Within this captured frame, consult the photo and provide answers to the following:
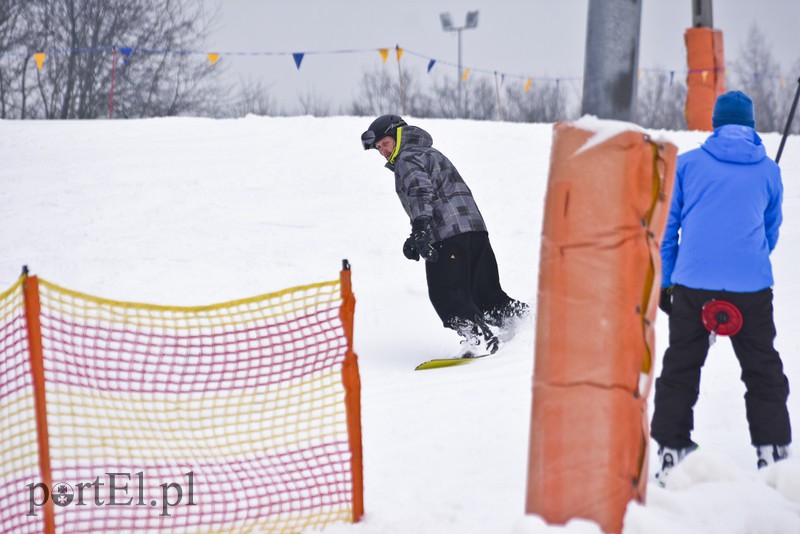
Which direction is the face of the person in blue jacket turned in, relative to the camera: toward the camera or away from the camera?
away from the camera

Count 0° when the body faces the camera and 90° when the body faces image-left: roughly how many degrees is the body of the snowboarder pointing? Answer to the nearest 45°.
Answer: approximately 90°

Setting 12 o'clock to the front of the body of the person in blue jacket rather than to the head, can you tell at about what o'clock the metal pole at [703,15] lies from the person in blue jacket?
The metal pole is roughly at 12 o'clock from the person in blue jacket.

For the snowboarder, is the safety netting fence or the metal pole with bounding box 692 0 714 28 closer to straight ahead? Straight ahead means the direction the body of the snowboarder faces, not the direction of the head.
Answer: the safety netting fence

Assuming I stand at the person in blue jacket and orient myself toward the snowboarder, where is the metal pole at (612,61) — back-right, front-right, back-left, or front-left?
back-left

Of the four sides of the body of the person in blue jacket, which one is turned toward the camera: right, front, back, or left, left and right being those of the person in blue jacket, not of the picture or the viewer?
back

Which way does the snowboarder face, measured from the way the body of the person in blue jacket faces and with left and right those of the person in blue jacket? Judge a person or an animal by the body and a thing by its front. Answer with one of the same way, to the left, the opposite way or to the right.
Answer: to the left

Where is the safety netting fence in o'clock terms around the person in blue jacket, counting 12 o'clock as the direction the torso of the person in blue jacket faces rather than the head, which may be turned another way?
The safety netting fence is roughly at 8 o'clock from the person in blue jacket.

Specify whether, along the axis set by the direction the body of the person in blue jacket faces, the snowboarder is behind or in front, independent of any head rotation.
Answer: in front

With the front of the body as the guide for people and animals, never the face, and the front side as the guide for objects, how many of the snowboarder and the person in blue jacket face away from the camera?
1

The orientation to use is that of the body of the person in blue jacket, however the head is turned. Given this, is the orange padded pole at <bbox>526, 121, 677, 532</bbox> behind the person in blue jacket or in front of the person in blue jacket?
behind

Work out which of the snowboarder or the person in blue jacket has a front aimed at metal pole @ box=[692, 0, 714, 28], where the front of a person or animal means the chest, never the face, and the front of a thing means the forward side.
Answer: the person in blue jacket

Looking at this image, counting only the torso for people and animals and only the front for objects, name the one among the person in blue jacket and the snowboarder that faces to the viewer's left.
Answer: the snowboarder
